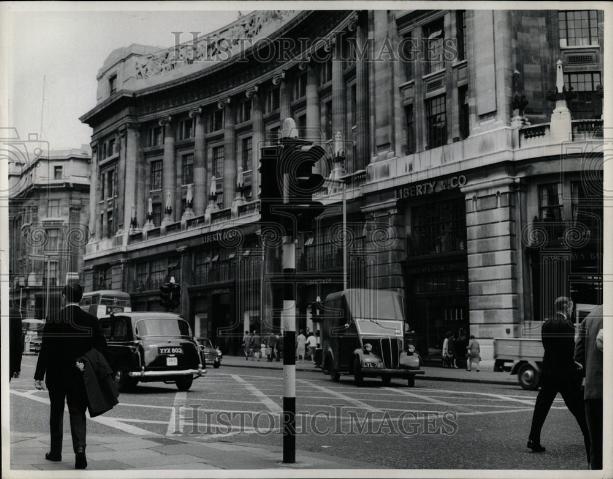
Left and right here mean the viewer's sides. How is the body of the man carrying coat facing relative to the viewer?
facing away from the viewer

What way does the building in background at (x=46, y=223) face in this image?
toward the camera

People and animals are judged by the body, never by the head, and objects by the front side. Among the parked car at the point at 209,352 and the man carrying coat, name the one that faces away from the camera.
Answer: the man carrying coat

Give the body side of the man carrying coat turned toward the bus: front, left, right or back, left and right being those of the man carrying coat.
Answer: front

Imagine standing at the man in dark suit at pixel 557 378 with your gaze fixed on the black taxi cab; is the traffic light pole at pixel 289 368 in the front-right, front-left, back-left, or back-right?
front-left

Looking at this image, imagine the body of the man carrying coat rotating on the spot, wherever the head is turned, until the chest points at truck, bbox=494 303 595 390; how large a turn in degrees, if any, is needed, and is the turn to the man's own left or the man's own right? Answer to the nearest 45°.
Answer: approximately 45° to the man's own right

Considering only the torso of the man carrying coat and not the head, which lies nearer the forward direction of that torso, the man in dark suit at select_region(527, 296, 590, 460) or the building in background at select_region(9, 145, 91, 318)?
the building in background

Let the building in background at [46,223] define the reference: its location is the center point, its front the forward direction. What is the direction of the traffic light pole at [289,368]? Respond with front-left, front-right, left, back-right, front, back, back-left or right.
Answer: front-left

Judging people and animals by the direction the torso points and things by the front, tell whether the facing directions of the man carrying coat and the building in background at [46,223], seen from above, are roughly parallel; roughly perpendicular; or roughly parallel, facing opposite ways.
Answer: roughly parallel, facing opposite ways

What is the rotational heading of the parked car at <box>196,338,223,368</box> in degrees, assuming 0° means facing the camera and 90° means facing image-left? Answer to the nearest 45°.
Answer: approximately 315°

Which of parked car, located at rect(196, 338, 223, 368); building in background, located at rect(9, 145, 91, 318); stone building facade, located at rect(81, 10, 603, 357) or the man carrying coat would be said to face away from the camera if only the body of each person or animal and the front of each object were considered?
the man carrying coat

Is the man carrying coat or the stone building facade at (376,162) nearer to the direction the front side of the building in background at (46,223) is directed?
the man carrying coat

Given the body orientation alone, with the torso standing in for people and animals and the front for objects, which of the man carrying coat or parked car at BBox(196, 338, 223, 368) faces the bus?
the man carrying coat
